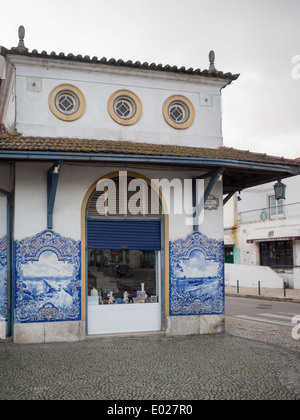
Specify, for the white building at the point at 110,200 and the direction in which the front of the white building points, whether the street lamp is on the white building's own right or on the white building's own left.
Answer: on the white building's own left

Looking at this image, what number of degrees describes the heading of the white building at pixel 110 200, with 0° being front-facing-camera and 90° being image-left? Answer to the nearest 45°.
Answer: approximately 0°

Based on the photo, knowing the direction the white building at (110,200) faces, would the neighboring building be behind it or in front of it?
behind
